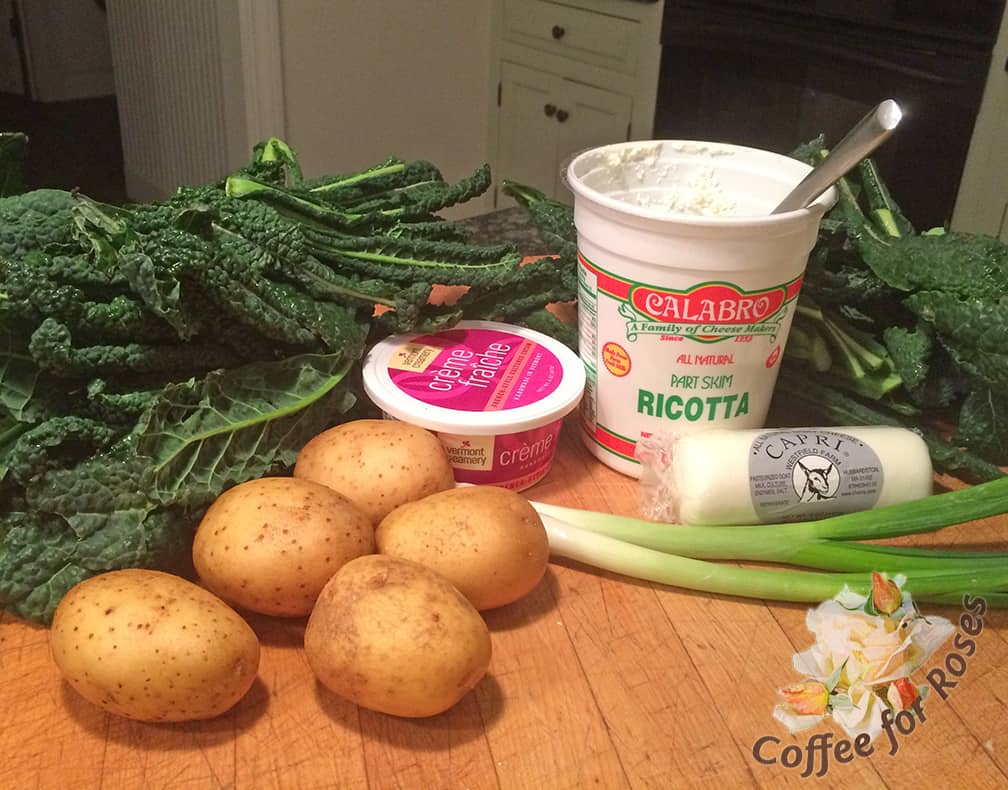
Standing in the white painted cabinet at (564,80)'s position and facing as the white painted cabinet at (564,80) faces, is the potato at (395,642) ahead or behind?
ahead

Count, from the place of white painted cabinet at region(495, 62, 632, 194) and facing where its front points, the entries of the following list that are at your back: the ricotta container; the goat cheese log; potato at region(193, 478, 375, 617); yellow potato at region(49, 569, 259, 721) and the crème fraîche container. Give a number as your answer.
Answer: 0

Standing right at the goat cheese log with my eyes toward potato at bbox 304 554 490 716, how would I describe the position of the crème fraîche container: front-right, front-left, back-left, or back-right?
front-right

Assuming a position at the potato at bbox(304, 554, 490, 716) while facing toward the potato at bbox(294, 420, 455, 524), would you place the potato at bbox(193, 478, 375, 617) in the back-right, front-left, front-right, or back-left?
front-left

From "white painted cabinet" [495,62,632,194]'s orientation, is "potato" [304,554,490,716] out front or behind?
out front

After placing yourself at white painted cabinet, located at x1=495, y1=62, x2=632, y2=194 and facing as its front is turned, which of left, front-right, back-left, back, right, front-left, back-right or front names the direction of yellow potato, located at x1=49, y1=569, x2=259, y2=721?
front-left

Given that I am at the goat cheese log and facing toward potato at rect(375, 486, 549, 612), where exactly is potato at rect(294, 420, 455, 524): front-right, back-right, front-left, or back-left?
front-right

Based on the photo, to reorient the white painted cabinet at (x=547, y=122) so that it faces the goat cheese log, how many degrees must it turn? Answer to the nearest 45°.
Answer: approximately 45° to its left

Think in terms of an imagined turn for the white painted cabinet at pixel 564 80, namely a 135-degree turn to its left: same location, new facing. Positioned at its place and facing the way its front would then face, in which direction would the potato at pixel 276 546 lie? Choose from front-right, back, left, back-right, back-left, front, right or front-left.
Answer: right

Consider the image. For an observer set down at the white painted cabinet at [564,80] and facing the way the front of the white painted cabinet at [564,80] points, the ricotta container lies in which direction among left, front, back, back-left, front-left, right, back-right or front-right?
front-left

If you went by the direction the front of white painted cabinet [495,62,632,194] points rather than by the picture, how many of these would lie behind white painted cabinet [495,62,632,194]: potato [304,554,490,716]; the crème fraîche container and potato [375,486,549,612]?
0

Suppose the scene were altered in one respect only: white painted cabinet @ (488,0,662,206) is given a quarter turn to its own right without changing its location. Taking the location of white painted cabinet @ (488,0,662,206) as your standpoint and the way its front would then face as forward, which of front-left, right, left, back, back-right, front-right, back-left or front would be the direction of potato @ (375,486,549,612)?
back-left

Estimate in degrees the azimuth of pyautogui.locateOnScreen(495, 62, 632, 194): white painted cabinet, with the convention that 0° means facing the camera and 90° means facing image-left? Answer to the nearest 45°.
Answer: approximately 45°
